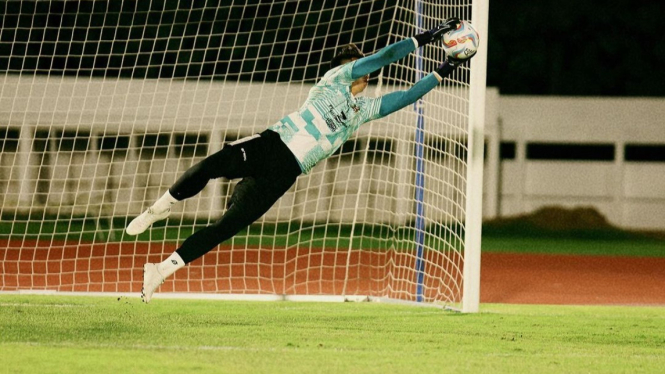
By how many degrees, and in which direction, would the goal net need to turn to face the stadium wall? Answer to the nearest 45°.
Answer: approximately 135° to its left

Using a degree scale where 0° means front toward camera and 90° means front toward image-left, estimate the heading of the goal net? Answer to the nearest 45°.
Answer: approximately 0°

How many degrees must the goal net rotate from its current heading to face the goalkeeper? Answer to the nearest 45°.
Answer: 0° — it already faces them
